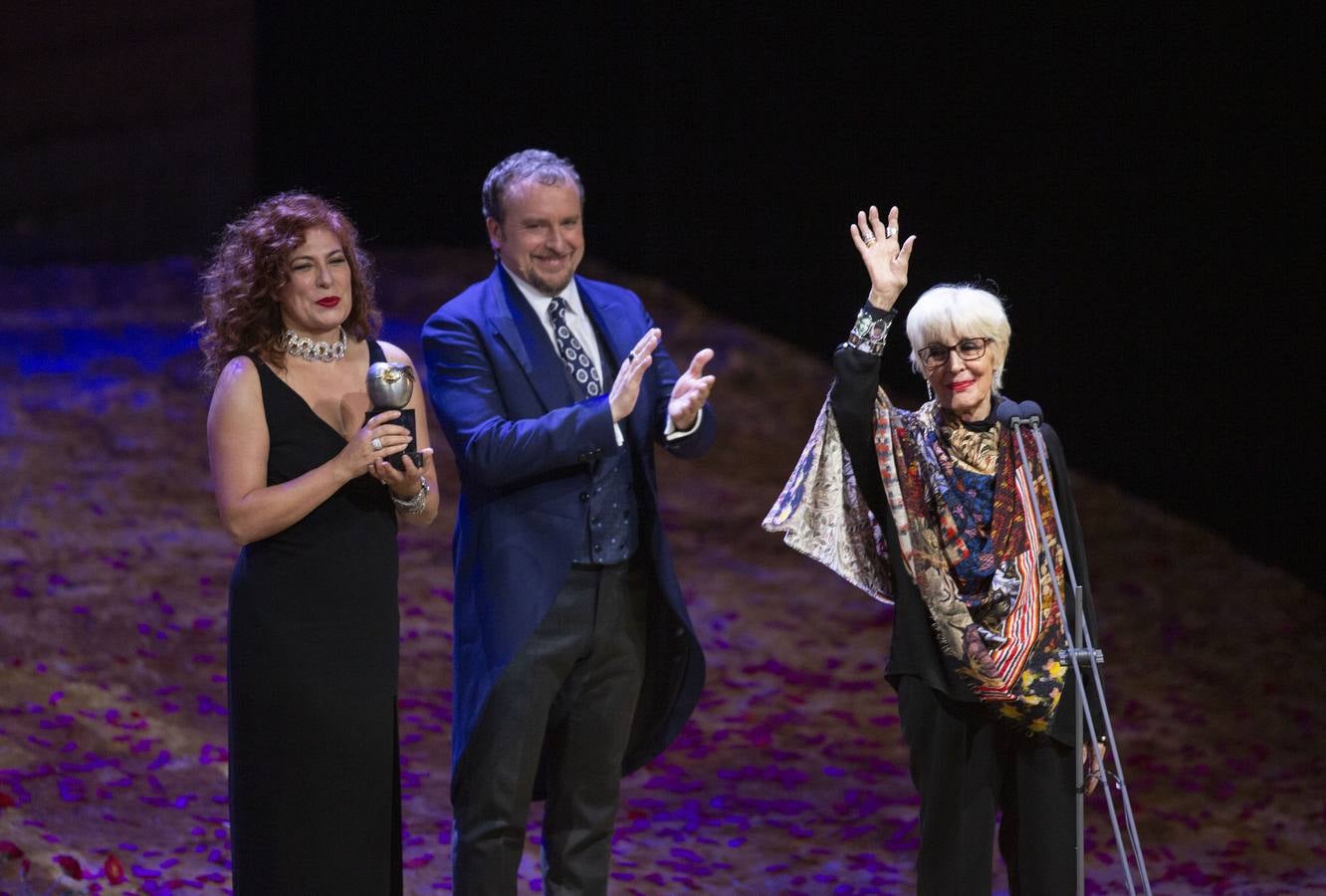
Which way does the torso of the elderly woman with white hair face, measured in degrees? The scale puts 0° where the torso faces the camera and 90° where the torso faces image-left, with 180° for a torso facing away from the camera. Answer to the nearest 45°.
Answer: approximately 0°

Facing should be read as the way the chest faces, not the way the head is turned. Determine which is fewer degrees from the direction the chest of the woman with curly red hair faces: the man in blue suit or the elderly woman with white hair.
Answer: the elderly woman with white hair

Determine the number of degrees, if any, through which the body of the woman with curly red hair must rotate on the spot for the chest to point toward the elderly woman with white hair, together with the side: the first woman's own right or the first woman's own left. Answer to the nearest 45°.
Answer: approximately 45° to the first woman's own left

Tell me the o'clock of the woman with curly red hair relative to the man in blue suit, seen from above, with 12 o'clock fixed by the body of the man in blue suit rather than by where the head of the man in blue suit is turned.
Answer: The woman with curly red hair is roughly at 3 o'clock from the man in blue suit.

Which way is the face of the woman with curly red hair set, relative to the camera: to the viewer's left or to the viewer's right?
to the viewer's right
